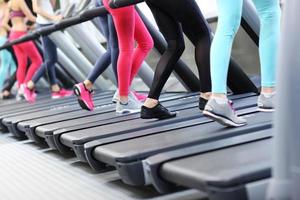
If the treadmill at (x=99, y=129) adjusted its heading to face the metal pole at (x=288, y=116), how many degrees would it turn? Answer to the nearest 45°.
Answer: approximately 135° to its right
